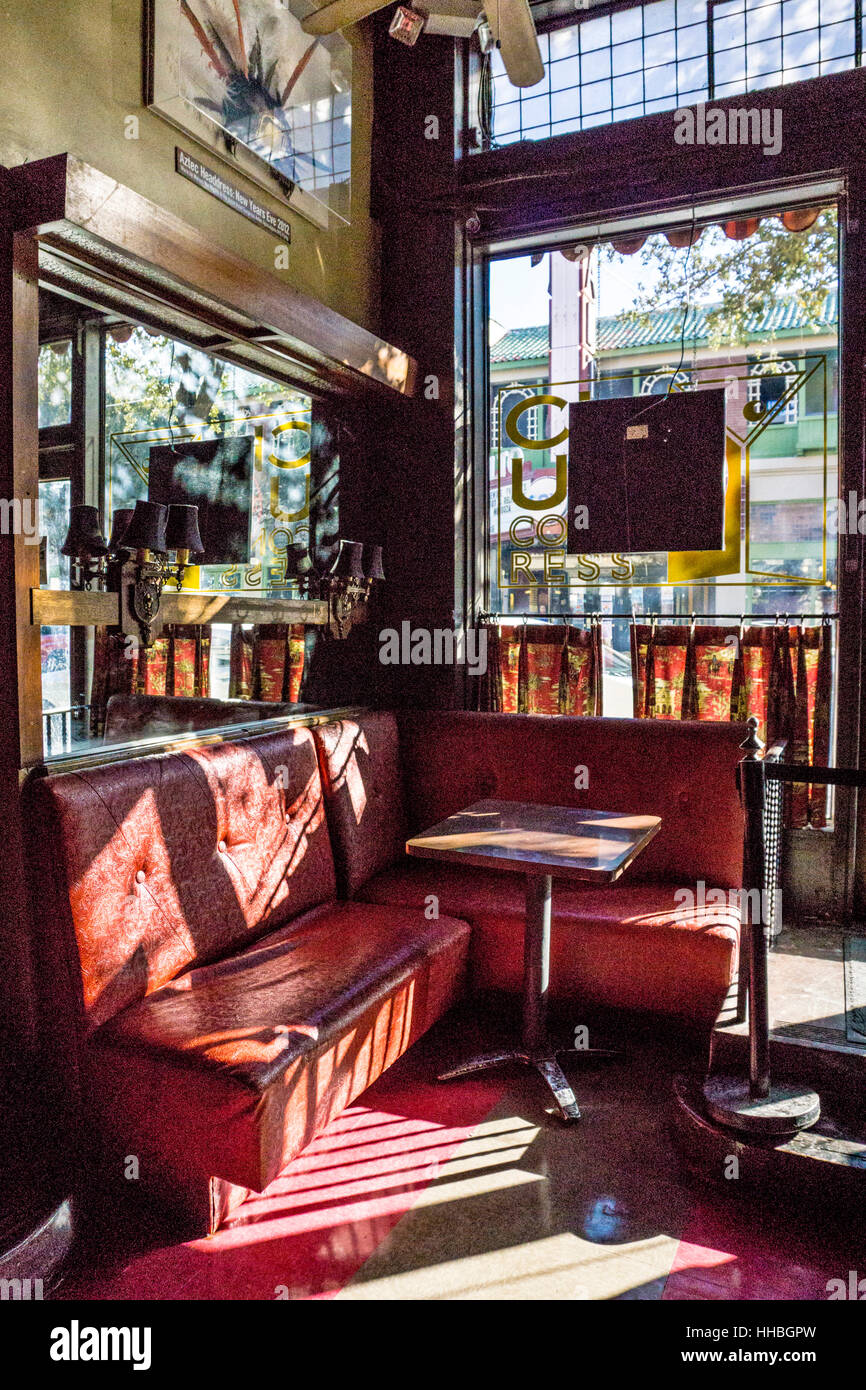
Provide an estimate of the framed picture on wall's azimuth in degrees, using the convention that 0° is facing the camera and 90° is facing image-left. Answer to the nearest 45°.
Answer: approximately 315°

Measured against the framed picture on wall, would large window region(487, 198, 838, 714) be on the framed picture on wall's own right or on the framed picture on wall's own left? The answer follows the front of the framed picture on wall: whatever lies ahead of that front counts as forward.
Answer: on the framed picture on wall's own left

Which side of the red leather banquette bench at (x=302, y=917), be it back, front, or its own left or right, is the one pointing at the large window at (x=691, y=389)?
left

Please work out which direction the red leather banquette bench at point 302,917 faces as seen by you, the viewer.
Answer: facing the viewer and to the right of the viewer
